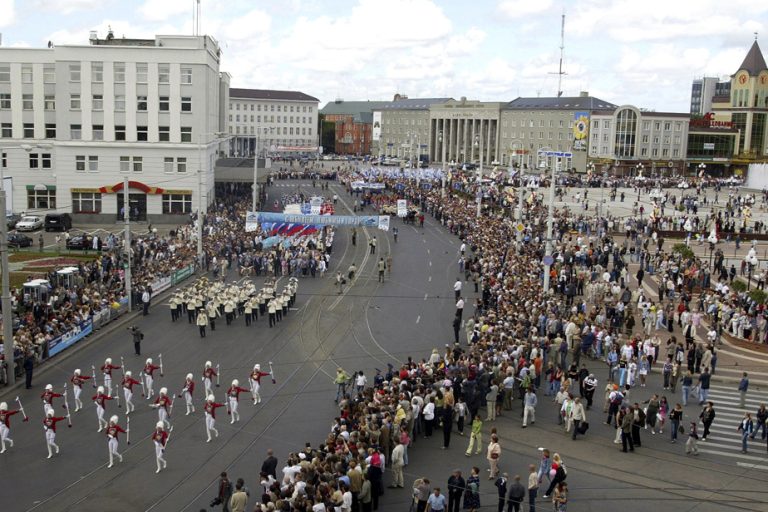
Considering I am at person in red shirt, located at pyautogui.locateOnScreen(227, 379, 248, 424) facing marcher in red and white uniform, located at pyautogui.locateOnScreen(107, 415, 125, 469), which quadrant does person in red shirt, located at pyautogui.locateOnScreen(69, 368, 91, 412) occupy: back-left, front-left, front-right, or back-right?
front-right

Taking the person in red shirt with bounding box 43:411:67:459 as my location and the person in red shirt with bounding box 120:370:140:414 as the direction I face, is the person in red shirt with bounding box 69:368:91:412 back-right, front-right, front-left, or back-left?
front-left

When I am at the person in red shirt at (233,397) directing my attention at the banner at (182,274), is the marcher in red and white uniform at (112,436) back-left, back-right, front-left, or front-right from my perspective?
back-left

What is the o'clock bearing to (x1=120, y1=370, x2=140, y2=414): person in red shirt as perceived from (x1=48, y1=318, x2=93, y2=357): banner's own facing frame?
The person in red shirt is roughly at 1 o'clock from the banner.

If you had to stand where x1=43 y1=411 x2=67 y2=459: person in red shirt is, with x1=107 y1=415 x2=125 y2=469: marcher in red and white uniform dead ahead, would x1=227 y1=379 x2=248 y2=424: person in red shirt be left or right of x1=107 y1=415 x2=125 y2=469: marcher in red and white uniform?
left

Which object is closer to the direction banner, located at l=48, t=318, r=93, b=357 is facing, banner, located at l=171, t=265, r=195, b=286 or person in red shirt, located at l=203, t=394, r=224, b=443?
the person in red shirt

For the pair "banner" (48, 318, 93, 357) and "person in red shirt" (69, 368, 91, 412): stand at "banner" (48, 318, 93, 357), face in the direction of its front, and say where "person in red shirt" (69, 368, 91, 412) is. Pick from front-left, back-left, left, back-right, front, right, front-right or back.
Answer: front-right

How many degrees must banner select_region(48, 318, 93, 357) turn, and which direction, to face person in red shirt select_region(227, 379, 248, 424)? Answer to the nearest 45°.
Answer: approximately 45° to its right

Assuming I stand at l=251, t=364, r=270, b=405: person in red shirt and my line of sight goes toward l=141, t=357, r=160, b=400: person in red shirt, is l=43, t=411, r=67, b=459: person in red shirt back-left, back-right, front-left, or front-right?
front-left

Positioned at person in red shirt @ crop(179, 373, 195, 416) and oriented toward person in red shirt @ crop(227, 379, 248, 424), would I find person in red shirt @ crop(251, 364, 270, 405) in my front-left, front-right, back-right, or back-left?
front-left

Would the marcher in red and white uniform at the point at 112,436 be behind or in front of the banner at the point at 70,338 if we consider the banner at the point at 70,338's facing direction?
in front

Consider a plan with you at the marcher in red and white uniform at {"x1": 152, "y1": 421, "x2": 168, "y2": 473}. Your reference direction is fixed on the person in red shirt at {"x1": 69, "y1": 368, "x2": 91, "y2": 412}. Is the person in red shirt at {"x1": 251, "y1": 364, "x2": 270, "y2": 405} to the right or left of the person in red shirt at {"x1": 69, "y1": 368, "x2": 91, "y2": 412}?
right

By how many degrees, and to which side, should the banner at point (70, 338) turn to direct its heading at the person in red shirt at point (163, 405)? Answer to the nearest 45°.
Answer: approximately 45° to its right

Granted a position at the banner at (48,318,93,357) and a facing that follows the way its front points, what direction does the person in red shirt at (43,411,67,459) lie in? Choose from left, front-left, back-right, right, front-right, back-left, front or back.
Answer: front-right

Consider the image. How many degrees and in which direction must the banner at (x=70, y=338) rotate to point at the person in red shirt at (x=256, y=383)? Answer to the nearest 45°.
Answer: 0° — it already faces them

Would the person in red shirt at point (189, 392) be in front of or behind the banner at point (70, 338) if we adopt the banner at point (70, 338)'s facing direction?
in front

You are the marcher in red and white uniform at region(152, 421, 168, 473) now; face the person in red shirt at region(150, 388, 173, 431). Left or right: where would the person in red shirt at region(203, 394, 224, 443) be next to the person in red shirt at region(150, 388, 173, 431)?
right
